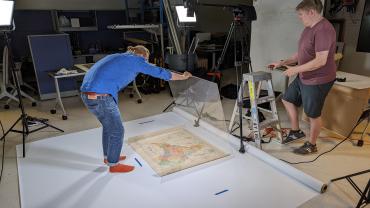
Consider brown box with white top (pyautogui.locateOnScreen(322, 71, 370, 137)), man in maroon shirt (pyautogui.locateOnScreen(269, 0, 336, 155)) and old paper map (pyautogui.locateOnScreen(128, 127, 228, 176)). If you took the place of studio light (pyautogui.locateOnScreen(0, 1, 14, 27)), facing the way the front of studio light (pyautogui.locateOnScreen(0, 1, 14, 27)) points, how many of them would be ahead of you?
3

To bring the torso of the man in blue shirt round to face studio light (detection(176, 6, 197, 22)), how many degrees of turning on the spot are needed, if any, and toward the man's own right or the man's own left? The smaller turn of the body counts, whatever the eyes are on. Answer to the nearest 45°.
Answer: approximately 45° to the man's own left

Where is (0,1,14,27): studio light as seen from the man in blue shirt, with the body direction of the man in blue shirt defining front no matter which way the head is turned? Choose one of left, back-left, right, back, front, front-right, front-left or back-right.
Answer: back-left

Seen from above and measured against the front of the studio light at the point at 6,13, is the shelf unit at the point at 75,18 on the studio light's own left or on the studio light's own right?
on the studio light's own left

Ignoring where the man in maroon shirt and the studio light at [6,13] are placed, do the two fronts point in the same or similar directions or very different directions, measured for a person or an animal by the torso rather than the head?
very different directions

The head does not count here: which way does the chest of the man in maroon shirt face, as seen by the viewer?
to the viewer's left

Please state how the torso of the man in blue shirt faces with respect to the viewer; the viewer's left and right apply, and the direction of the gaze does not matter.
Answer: facing to the right of the viewer

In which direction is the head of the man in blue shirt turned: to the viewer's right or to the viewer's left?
to the viewer's right

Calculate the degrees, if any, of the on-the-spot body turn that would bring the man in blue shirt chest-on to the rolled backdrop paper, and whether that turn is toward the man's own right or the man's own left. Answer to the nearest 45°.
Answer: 0° — they already face it
